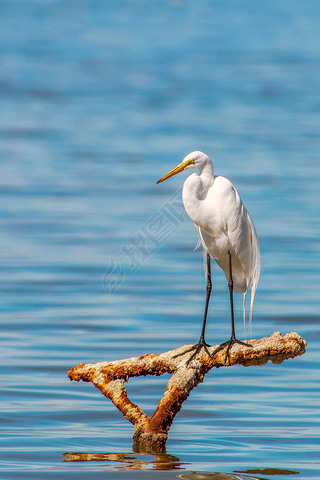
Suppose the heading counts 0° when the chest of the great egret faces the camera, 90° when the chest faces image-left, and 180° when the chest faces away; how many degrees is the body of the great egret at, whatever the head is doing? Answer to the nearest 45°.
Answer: approximately 45°
